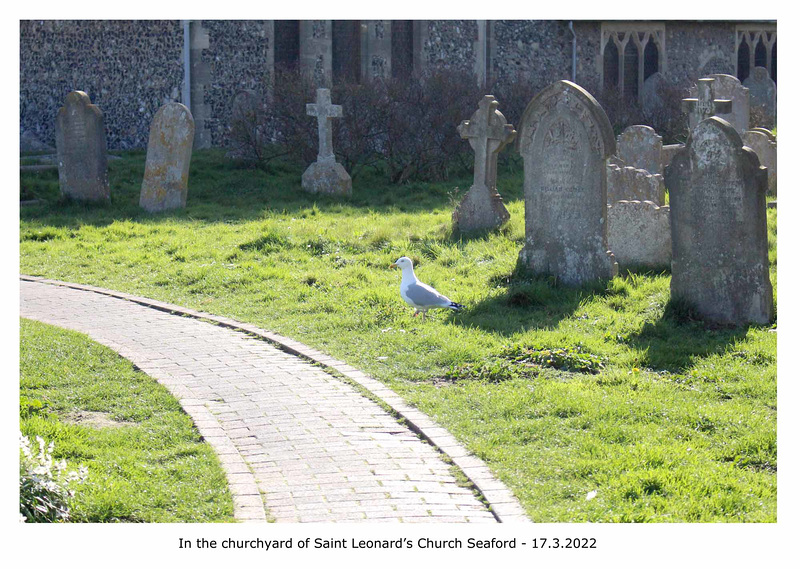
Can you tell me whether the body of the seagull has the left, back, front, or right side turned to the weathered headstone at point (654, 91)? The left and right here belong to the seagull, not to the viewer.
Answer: right

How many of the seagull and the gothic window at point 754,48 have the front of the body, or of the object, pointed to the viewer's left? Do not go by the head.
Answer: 1

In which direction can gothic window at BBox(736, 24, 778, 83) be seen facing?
toward the camera

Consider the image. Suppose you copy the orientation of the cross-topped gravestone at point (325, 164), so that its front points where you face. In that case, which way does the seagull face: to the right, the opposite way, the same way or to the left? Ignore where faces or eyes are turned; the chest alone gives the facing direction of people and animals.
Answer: to the right

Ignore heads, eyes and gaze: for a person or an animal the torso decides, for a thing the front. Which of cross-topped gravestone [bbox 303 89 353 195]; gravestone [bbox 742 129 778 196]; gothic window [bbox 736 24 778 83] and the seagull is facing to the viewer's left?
the seagull

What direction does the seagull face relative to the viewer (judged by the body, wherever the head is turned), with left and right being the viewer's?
facing to the left of the viewer

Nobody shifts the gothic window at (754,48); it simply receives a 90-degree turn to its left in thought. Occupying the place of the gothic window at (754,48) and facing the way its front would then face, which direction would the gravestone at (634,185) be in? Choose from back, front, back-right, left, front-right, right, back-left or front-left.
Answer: right

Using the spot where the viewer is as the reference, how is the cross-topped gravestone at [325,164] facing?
facing the viewer
